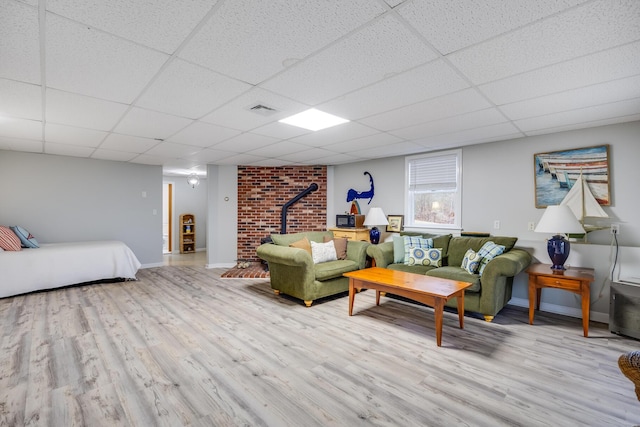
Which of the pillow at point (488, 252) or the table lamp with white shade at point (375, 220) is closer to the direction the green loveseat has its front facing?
the pillow

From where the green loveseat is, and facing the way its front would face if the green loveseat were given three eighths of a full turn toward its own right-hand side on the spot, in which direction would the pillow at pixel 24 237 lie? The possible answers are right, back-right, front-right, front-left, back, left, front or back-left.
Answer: front

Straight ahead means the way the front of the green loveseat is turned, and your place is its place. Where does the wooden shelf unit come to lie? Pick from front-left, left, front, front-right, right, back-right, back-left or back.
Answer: back

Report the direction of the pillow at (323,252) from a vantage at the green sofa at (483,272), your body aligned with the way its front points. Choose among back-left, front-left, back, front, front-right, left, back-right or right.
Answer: front-right

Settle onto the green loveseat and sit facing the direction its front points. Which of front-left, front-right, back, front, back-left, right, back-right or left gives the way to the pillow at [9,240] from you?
back-right

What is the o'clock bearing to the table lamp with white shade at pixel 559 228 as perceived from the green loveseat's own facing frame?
The table lamp with white shade is roughly at 11 o'clock from the green loveseat.

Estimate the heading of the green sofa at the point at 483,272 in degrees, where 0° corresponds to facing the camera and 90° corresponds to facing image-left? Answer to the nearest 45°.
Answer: approximately 45°

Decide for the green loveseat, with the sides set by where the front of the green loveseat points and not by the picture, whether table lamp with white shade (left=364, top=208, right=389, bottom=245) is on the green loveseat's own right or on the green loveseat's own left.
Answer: on the green loveseat's own left

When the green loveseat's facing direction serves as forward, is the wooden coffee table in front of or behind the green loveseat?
in front

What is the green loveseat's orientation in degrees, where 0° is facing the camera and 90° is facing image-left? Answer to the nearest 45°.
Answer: approximately 315°
